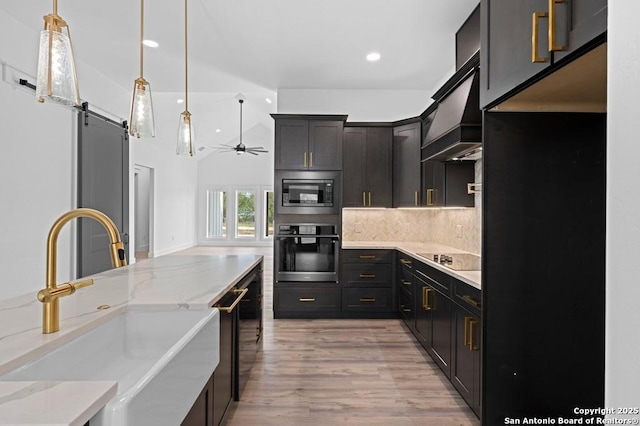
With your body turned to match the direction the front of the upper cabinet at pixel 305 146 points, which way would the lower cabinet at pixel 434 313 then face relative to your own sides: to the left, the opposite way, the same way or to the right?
to the right

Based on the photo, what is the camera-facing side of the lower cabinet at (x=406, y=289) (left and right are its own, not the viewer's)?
left

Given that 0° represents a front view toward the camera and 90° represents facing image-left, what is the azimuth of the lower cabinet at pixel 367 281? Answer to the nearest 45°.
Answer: approximately 0°

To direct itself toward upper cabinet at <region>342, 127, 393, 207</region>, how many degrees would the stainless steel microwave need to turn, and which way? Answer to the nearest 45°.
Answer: approximately 90° to its left

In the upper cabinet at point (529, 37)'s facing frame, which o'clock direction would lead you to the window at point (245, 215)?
The window is roughly at 3 o'clock from the upper cabinet.

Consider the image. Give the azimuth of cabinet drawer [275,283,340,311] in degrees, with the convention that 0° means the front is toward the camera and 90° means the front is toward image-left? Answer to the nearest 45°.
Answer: approximately 0°

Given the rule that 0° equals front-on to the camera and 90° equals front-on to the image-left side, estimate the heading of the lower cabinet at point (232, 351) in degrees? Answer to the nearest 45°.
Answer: approximately 270°
